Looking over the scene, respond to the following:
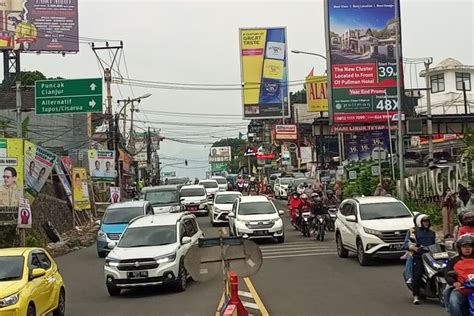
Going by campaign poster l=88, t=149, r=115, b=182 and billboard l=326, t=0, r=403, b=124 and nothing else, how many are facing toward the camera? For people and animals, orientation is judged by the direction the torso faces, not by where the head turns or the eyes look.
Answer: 2

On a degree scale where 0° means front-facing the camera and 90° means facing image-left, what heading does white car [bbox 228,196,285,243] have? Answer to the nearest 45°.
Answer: approximately 0°

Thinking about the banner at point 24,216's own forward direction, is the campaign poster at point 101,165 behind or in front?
behind

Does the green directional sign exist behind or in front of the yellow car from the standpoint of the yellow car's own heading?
behind
